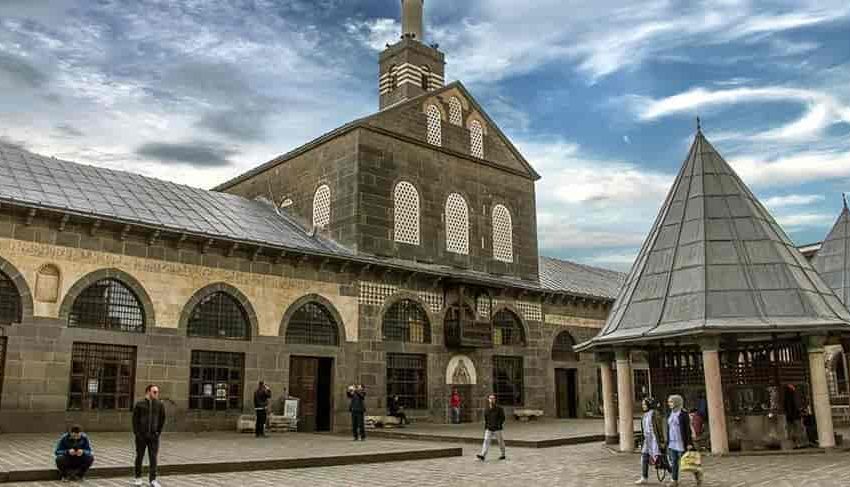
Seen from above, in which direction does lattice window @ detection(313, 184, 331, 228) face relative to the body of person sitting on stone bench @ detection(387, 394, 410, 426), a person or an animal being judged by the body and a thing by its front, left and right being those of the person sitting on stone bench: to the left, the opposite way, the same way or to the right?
to the right

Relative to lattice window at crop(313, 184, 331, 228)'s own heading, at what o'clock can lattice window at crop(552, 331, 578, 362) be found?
lattice window at crop(552, 331, 578, 362) is roughly at 7 o'clock from lattice window at crop(313, 184, 331, 228).

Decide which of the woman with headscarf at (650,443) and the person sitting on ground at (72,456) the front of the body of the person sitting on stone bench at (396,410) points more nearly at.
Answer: the woman with headscarf

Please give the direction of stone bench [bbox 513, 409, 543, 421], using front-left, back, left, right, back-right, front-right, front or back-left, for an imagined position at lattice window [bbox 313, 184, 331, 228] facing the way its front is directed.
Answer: back-left

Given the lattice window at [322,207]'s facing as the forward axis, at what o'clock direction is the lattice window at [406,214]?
the lattice window at [406,214] is roughly at 8 o'clock from the lattice window at [322,207].

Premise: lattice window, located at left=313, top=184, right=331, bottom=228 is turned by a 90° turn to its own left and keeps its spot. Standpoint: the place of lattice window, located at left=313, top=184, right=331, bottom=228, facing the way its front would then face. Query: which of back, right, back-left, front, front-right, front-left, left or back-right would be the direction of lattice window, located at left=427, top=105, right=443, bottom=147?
front-left
